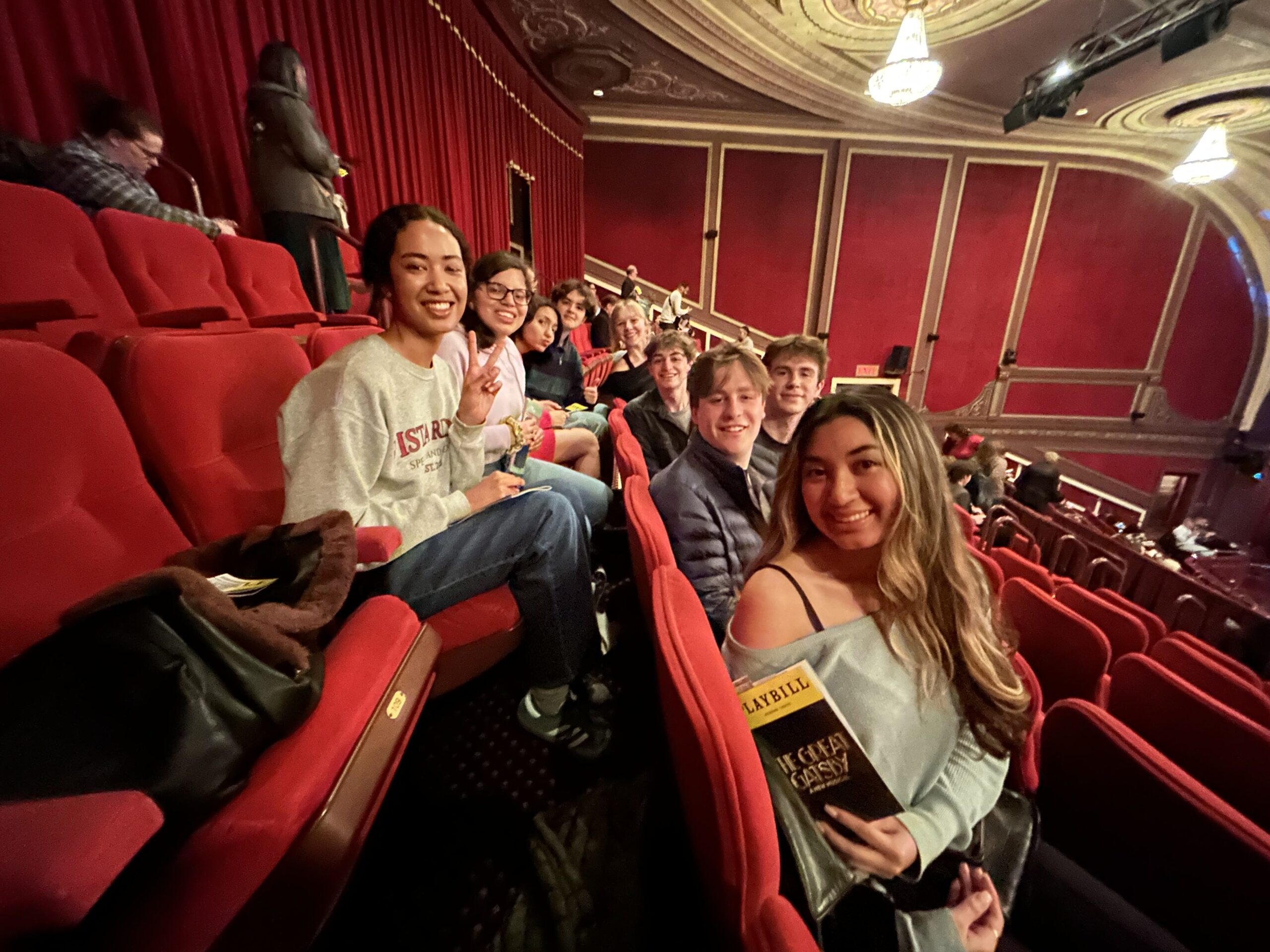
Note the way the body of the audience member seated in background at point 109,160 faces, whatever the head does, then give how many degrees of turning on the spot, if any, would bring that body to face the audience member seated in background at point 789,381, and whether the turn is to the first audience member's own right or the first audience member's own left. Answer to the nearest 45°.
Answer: approximately 45° to the first audience member's own right

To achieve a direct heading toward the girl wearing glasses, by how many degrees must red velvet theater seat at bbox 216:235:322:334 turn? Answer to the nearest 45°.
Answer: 0° — it already faces them

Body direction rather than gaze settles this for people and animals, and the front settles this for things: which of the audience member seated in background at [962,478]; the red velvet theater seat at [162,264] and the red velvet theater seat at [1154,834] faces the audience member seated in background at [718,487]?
the red velvet theater seat at [162,264]

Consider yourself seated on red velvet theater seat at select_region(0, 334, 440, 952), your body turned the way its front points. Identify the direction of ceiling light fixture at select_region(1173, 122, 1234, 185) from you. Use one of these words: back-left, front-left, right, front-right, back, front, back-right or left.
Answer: front-left

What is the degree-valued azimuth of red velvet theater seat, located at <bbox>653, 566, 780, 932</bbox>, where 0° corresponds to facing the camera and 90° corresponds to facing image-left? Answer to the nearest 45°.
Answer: approximately 270°

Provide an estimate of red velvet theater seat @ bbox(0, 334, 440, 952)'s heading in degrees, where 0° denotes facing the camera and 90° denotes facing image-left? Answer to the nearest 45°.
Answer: approximately 315°

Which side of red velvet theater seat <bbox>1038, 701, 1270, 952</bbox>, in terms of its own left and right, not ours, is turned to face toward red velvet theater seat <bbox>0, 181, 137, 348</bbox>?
back

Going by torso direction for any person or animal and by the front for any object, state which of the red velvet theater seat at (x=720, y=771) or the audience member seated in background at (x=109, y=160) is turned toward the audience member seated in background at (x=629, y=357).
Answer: the audience member seated in background at (x=109, y=160)

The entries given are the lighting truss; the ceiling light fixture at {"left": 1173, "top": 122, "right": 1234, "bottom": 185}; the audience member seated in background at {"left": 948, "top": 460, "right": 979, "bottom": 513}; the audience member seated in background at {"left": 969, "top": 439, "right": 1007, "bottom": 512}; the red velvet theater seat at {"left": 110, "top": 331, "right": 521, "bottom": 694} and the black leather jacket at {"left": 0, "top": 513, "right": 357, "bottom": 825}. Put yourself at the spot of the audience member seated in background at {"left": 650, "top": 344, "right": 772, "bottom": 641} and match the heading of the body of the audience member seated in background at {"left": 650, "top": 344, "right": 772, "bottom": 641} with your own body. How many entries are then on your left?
4

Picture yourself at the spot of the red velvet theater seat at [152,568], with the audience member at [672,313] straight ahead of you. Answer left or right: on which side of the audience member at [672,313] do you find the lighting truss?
right

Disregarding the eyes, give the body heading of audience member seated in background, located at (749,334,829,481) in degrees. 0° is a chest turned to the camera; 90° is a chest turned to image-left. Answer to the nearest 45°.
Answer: approximately 0°

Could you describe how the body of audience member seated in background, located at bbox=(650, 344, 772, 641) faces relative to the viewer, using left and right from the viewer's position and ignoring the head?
facing the viewer and to the right of the viewer
